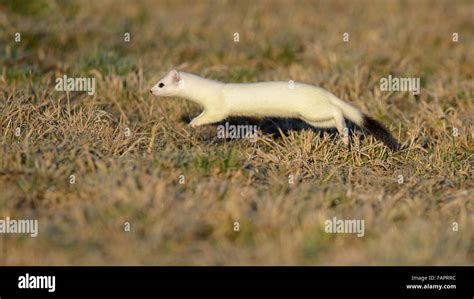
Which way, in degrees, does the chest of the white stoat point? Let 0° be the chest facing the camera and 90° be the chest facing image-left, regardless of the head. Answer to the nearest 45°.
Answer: approximately 90°
